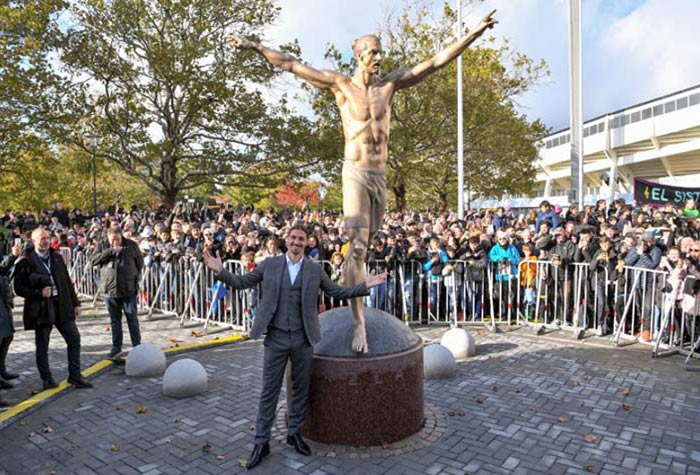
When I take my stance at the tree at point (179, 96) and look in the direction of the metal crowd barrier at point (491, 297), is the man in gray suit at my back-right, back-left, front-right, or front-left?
front-right

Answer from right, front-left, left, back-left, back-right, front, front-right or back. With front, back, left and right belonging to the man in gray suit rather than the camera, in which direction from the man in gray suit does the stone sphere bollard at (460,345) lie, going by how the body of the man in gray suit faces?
back-left

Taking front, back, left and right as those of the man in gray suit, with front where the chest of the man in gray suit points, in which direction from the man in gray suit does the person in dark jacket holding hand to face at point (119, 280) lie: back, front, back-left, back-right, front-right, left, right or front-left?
back-right

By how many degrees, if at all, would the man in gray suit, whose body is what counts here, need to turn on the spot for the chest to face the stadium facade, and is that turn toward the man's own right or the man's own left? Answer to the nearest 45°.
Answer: approximately 135° to the man's own left

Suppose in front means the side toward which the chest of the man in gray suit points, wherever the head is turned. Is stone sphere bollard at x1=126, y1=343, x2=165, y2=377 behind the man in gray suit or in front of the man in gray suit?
behind

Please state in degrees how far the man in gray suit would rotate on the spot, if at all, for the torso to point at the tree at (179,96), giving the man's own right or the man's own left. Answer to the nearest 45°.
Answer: approximately 180°

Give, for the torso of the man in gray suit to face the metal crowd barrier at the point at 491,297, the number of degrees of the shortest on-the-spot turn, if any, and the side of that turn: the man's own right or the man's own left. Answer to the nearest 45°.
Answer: approximately 135° to the man's own left

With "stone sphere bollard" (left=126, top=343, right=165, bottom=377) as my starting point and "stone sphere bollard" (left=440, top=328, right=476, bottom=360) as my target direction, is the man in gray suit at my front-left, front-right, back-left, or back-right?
front-right

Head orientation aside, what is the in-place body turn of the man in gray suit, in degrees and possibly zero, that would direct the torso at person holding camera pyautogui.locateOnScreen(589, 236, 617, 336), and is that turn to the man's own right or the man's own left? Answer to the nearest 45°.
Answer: approximately 135° to the man's own left

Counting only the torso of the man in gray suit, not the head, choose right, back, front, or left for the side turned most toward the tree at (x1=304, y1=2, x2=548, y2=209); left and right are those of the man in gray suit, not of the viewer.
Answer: back

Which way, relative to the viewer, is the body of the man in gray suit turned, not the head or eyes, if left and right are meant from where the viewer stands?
facing the viewer
